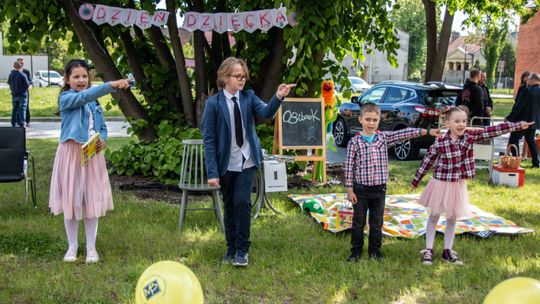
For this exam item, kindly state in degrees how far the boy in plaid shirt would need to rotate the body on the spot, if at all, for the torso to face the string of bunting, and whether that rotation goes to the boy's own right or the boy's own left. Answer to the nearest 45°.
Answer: approximately 135° to the boy's own right

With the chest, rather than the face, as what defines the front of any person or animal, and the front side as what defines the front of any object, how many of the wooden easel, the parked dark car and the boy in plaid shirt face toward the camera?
2

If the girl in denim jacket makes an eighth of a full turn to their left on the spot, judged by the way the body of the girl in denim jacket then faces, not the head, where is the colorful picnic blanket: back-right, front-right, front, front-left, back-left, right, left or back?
front

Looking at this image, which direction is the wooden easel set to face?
toward the camera

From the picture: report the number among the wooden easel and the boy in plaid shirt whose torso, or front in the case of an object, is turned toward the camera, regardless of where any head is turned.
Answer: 2

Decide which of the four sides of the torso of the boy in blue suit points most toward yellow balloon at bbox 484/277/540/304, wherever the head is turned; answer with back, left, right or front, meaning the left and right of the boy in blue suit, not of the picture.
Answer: front

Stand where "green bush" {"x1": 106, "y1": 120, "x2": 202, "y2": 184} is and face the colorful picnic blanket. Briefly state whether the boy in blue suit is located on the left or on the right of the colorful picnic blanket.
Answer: right

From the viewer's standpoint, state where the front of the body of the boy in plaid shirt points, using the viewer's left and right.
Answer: facing the viewer

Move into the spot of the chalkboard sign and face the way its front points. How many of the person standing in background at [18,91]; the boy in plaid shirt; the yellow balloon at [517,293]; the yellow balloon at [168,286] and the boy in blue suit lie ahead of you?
4

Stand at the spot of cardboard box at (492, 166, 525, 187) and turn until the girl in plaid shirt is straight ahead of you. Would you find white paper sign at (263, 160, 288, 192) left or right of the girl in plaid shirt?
right

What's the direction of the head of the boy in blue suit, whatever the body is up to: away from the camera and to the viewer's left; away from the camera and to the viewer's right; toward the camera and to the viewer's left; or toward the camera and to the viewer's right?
toward the camera and to the viewer's right

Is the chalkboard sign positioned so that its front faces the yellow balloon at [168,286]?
yes
